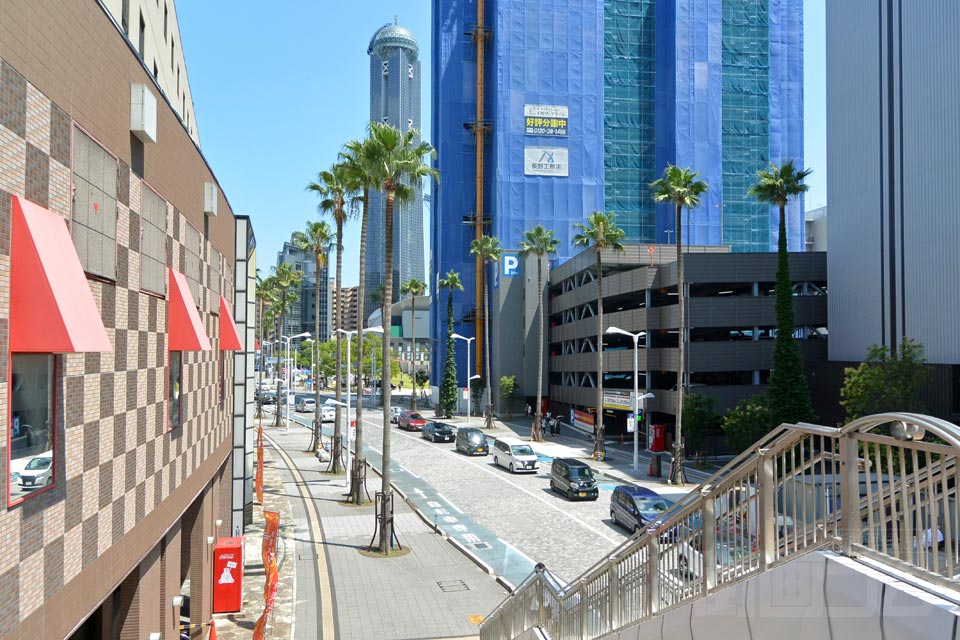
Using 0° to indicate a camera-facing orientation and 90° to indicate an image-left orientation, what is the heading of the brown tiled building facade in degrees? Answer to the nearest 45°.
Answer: approximately 270°

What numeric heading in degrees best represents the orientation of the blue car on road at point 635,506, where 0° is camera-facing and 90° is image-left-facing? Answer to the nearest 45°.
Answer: approximately 315°

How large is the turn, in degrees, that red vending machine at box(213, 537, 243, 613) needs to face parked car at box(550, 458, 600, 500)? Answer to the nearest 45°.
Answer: approximately 45° to its left

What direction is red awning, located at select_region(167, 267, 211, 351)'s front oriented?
to the viewer's right

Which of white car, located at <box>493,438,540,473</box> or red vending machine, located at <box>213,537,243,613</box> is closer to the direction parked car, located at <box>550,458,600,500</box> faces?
the red vending machine

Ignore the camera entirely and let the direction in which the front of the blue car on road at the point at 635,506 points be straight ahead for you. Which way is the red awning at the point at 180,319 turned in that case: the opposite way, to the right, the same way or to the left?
to the left

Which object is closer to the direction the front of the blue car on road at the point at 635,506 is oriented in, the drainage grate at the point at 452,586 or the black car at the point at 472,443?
the drainage grate

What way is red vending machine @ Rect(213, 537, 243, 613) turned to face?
to the viewer's right

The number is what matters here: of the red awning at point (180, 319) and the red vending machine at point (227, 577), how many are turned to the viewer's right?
2

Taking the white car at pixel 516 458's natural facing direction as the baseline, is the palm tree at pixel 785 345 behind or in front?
in front

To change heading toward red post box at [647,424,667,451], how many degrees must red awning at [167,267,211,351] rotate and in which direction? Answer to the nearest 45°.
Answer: approximately 45° to its left
